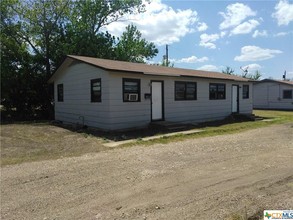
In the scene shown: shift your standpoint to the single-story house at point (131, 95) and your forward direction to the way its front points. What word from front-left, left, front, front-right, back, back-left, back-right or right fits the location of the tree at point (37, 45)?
back

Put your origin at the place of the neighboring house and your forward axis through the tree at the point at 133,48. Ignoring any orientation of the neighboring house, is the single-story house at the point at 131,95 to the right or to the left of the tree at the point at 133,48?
left

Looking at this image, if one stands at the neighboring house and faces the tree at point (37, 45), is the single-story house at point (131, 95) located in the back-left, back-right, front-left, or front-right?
front-left

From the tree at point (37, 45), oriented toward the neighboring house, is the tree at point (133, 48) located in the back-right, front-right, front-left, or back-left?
front-left

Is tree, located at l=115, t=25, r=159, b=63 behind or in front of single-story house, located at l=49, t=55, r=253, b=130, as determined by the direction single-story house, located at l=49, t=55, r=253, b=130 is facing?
behind

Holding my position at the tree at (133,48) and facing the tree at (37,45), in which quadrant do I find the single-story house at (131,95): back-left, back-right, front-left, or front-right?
front-left

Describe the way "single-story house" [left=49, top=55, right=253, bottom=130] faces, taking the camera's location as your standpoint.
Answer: facing the viewer and to the right of the viewer

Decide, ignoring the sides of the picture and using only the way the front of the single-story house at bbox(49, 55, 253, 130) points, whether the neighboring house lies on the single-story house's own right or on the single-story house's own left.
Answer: on the single-story house's own left
